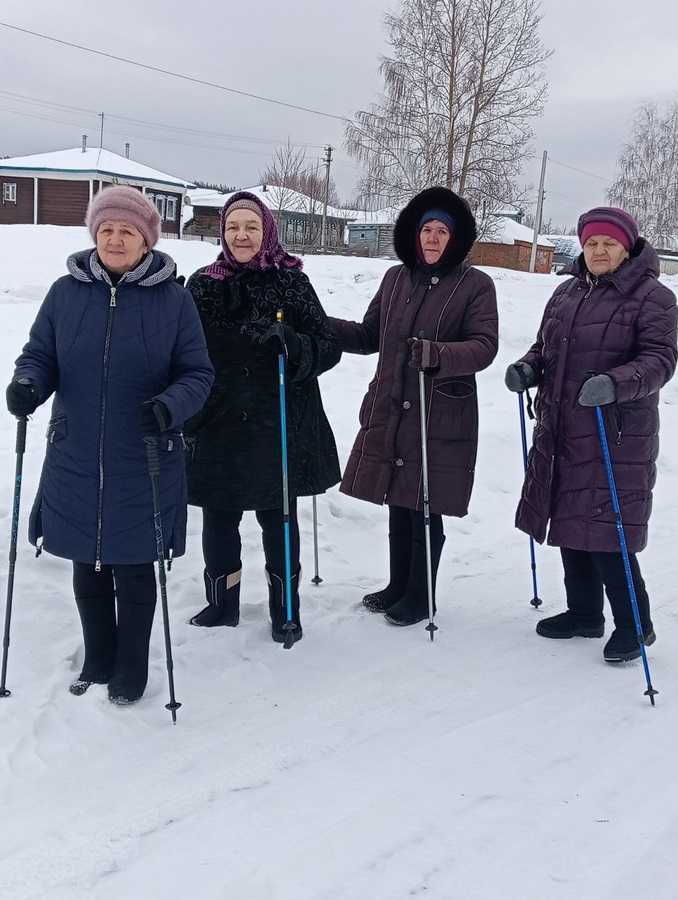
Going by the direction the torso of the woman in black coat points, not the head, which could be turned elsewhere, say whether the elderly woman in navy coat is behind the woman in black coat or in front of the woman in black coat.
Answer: in front

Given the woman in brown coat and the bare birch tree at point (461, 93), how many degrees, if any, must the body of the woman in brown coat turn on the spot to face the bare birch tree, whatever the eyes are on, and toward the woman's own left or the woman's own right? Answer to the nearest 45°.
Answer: approximately 135° to the woman's own right

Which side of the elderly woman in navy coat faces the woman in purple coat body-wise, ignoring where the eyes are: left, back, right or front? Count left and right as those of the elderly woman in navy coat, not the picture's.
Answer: left

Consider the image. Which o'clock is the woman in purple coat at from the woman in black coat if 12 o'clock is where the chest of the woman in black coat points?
The woman in purple coat is roughly at 9 o'clock from the woman in black coat.

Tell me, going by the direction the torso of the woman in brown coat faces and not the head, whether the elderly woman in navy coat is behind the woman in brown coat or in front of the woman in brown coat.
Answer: in front

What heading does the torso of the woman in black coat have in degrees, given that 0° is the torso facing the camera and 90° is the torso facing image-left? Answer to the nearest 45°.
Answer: approximately 0°
